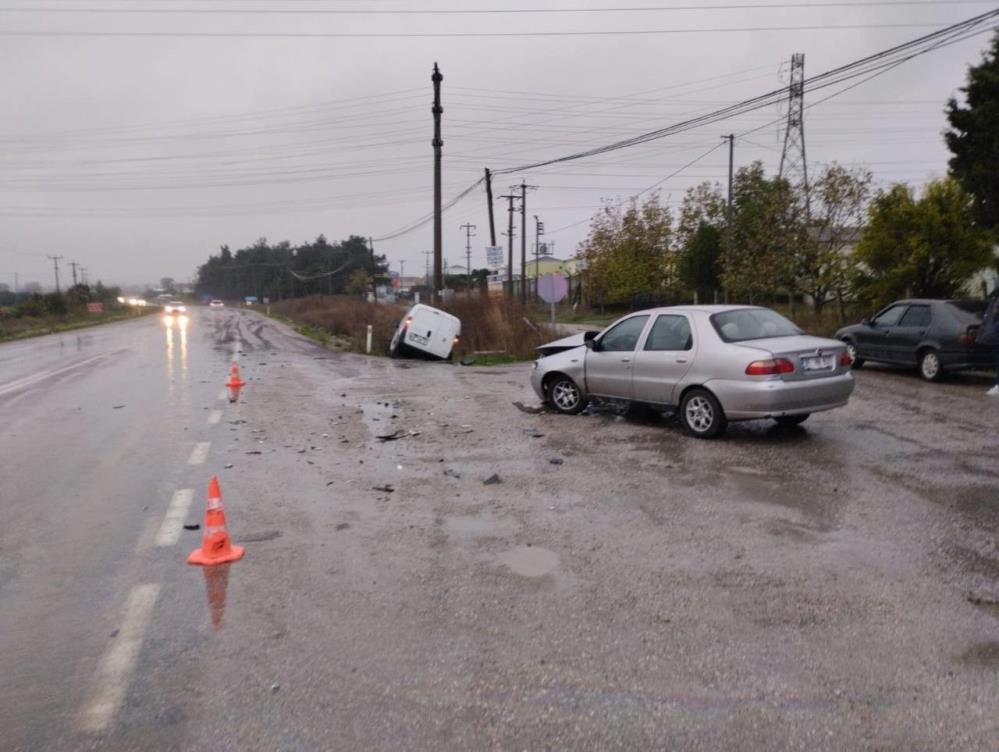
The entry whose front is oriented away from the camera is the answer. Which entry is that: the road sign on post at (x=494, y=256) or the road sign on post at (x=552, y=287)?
the road sign on post at (x=552, y=287)

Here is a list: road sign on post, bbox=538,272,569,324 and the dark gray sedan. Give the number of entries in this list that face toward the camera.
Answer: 0

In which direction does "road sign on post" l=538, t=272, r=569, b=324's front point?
away from the camera

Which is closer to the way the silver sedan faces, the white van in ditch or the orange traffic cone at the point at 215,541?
the white van in ditch

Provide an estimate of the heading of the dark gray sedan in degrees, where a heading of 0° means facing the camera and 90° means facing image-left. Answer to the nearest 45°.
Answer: approximately 135°

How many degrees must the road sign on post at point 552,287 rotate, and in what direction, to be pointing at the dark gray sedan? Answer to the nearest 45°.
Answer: approximately 135° to its right

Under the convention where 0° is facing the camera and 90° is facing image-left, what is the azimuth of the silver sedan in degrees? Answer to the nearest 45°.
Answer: approximately 135°

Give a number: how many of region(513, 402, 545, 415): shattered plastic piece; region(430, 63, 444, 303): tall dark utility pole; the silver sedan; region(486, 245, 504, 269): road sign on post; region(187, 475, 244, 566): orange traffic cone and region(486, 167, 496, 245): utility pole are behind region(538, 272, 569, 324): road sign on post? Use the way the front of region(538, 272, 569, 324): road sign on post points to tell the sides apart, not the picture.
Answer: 3

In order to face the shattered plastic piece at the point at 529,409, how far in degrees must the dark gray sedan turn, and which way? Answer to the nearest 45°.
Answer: approximately 90° to its left

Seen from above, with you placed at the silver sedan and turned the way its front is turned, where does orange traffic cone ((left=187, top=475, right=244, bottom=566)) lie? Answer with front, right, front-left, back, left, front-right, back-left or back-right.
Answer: left

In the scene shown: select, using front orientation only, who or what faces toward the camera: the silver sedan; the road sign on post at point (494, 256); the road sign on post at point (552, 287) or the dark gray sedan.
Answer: the road sign on post at point (494, 256)

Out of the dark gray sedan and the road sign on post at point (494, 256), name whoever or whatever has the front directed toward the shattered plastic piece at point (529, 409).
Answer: the road sign on post

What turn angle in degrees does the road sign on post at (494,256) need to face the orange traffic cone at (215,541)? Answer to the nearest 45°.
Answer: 0° — it already faces it

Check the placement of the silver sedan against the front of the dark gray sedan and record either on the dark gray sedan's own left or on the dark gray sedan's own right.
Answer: on the dark gray sedan's own left

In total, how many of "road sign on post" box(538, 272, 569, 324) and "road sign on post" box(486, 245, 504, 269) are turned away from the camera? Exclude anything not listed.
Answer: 1
